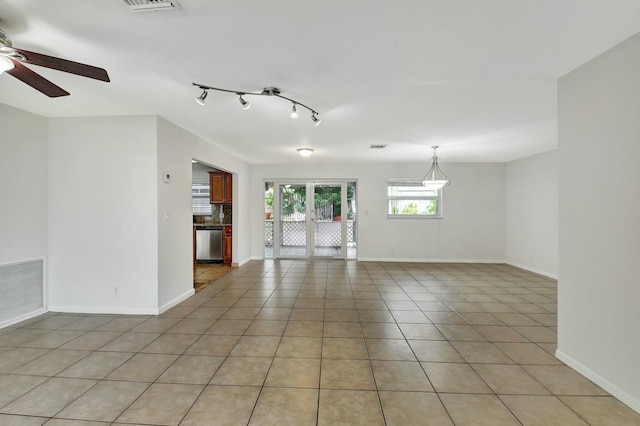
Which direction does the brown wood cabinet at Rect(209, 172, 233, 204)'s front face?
toward the camera

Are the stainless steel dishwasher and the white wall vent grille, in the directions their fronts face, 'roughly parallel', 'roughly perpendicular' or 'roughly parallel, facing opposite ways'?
roughly perpendicular

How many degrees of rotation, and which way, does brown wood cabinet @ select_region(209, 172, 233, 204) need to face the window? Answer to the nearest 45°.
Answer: approximately 90° to its left

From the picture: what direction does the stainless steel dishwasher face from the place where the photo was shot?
facing the viewer

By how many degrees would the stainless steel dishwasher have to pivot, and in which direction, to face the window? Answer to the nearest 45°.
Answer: approximately 90° to its left

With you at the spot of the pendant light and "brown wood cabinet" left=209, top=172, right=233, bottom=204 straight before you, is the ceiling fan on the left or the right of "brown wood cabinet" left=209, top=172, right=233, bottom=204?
left

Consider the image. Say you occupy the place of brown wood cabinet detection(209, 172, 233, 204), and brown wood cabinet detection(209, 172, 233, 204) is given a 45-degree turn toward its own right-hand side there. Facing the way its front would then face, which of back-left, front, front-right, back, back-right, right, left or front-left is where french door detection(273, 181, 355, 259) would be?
back-left

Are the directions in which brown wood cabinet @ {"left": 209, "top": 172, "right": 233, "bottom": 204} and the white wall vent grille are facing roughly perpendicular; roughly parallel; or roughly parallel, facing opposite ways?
roughly perpendicular

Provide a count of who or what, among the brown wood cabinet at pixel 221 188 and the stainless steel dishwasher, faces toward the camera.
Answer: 2

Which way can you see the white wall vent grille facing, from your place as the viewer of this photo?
facing the viewer and to the right of the viewer

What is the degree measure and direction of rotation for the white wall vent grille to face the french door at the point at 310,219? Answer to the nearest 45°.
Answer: approximately 45° to its left

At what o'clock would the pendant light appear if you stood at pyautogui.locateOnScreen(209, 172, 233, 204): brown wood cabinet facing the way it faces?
The pendant light is roughly at 10 o'clock from the brown wood cabinet.

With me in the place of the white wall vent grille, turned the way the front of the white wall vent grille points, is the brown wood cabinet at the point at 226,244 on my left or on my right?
on my left

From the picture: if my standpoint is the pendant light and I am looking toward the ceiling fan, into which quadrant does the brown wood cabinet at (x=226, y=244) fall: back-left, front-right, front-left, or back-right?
front-right
